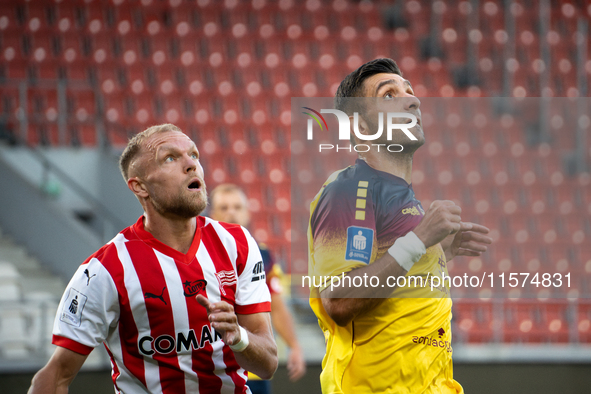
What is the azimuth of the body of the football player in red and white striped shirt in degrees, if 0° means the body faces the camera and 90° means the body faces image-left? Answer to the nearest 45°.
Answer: approximately 315°

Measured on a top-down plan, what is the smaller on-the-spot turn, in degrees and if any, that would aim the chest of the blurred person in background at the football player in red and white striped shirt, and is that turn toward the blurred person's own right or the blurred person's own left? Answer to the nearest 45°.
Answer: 0° — they already face them

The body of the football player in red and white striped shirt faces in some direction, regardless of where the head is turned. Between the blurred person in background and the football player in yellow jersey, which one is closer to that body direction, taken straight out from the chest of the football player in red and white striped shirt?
the football player in yellow jersey

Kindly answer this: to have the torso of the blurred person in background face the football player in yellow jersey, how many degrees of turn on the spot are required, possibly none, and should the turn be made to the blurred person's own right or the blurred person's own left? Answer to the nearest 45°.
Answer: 0° — they already face them

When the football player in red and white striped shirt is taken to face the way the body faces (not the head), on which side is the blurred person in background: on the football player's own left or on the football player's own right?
on the football player's own left

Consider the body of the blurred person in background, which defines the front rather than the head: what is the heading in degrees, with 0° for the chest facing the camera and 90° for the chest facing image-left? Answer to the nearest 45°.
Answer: approximately 0°
